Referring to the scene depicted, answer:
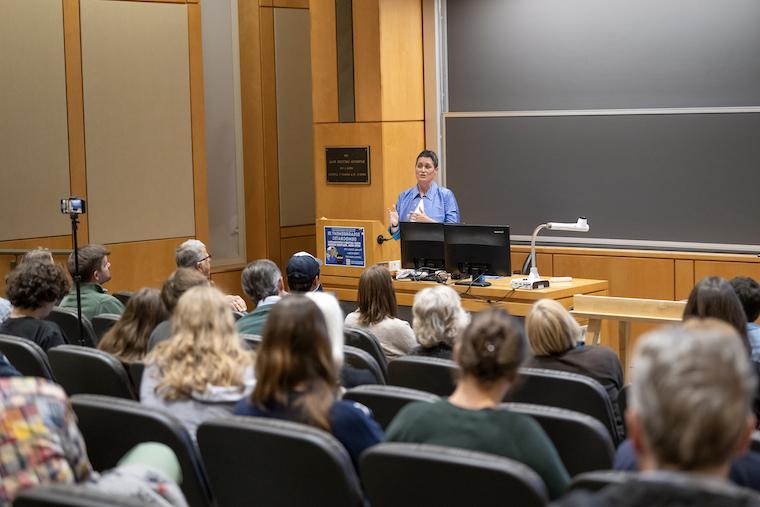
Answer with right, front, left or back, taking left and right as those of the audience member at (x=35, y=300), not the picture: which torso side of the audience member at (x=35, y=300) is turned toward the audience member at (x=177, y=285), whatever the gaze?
right

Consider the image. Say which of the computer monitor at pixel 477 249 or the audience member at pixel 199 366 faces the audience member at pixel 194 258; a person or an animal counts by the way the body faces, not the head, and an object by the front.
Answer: the audience member at pixel 199 366

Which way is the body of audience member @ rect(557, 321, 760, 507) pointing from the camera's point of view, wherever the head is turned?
away from the camera

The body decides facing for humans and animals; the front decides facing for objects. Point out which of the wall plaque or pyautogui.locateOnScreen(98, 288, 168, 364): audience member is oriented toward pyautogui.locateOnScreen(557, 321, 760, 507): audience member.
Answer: the wall plaque

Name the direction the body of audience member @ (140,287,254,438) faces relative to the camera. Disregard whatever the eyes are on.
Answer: away from the camera

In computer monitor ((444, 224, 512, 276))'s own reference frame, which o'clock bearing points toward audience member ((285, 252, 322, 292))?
The audience member is roughly at 7 o'clock from the computer monitor.

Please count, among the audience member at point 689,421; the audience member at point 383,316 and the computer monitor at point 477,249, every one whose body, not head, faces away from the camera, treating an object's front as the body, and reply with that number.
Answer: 3

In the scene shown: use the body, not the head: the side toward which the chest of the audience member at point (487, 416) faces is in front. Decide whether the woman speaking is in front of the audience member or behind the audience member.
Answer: in front

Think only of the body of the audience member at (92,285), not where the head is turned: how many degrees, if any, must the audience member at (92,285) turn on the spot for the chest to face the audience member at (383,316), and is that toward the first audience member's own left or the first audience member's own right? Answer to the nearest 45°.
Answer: approximately 90° to the first audience member's own right

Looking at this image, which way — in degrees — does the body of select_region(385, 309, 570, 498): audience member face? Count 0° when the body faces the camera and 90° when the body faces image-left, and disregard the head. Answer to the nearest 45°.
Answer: approximately 180°

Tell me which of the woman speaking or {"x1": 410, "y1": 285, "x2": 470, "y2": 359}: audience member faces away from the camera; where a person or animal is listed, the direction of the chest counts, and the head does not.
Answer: the audience member

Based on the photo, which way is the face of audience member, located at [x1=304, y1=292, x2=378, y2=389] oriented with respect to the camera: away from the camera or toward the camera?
away from the camera

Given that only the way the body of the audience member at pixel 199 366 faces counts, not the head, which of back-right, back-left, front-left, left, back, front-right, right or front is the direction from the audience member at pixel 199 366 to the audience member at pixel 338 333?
front-right

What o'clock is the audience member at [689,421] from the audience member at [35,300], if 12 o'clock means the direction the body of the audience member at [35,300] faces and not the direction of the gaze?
the audience member at [689,421] is roughly at 4 o'clock from the audience member at [35,300].

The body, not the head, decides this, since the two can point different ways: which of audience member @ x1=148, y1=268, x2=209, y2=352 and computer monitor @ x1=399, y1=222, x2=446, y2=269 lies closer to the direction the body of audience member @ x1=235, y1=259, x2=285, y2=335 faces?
the computer monitor

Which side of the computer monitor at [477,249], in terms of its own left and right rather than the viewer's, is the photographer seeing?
back

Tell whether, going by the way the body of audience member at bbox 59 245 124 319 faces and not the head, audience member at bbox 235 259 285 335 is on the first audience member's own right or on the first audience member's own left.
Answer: on the first audience member's own right

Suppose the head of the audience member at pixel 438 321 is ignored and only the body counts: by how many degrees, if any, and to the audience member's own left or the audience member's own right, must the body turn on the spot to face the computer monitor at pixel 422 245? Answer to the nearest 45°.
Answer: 0° — they already face it

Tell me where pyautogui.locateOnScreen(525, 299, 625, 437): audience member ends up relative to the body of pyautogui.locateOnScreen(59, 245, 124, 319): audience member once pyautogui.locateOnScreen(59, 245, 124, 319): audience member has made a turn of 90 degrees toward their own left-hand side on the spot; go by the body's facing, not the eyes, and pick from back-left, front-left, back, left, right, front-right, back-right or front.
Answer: back
